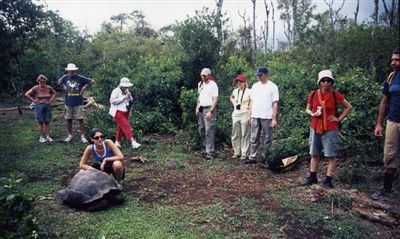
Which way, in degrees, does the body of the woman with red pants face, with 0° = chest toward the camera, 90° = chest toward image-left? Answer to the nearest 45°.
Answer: approximately 315°

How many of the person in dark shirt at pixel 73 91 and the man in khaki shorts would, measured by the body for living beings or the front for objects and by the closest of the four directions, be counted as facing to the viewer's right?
0

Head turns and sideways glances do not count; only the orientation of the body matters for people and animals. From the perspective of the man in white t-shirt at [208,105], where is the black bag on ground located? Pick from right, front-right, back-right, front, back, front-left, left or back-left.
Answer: left

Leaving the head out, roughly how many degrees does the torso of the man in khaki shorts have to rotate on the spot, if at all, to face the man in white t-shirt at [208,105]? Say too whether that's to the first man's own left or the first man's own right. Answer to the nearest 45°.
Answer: approximately 45° to the first man's own right

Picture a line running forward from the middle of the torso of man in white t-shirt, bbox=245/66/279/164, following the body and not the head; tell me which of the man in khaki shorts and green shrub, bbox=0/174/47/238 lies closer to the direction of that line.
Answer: the green shrub

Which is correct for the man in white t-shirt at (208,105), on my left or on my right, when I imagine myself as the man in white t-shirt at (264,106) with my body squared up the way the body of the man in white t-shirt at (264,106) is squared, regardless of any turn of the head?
on my right

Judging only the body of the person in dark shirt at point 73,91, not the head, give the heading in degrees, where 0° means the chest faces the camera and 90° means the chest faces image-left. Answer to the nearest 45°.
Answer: approximately 0°

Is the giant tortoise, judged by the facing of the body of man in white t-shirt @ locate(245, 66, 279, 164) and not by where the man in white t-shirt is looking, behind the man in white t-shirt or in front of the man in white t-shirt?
in front

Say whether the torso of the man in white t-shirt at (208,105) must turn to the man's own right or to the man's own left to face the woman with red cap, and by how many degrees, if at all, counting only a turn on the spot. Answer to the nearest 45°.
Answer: approximately 135° to the man's own left

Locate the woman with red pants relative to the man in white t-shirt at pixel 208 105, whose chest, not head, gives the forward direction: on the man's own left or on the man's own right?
on the man's own right

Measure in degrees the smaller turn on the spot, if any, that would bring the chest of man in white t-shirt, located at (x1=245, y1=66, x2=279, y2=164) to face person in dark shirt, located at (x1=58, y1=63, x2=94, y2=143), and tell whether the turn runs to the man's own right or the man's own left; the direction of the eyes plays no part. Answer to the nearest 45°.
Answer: approximately 45° to the man's own right
